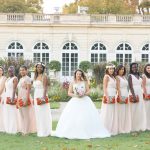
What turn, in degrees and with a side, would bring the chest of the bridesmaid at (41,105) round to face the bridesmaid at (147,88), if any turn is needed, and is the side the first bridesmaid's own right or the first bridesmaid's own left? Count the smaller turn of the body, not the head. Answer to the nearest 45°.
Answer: approximately 135° to the first bridesmaid's own left

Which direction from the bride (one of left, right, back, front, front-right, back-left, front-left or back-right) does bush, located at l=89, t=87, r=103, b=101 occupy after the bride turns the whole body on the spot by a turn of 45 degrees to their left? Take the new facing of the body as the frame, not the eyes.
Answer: back-left

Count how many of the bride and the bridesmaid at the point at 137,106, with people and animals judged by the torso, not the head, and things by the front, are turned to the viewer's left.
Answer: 0

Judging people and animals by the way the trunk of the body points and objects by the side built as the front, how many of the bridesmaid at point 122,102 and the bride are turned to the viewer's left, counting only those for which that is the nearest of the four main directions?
0

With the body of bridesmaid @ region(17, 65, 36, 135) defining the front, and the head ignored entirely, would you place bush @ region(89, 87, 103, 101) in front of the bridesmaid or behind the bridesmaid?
behind

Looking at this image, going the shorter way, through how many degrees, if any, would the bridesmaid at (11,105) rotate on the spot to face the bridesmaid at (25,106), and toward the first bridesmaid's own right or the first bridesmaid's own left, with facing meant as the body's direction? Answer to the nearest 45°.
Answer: approximately 90° to the first bridesmaid's own left

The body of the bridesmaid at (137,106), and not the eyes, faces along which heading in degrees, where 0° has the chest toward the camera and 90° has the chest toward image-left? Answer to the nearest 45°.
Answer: approximately 315°
